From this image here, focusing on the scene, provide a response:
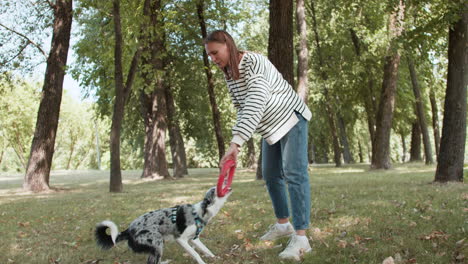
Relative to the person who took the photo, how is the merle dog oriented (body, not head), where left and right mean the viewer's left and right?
facing to the right of the viewer

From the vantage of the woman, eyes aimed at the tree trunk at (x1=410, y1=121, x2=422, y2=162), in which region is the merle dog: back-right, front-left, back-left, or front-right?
back-left

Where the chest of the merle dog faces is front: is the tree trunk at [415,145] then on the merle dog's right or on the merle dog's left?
on the merle dog's left
